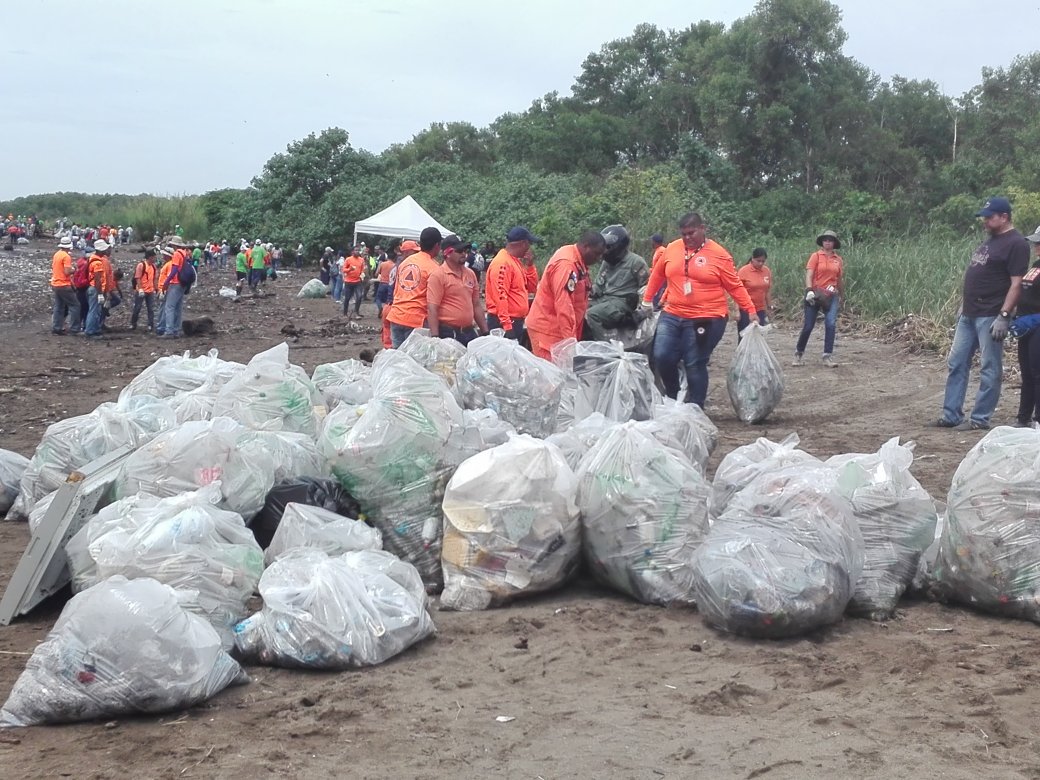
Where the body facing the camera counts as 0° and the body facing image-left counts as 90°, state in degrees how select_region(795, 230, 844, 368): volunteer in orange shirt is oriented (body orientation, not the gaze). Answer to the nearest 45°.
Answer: approximately 0°

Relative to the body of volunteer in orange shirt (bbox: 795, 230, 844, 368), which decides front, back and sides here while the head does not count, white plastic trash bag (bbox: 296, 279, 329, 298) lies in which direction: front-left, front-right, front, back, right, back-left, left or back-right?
back-right

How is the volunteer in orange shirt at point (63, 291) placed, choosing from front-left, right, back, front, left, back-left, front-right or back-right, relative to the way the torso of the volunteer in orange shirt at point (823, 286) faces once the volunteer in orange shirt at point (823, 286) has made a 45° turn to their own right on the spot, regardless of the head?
front-right

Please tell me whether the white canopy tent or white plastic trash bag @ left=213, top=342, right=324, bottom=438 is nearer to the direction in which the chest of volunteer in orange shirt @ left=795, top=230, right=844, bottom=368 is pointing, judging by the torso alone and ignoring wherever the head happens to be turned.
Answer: the white plastic trash bag

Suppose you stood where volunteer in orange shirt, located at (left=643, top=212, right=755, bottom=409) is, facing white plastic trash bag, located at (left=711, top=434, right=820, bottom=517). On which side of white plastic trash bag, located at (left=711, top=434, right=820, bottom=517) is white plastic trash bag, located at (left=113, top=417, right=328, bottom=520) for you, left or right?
right

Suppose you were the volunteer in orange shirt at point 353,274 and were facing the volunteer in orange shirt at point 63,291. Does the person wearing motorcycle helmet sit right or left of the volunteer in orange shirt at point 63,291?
left

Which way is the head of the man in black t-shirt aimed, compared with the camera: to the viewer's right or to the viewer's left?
to the viewer's left

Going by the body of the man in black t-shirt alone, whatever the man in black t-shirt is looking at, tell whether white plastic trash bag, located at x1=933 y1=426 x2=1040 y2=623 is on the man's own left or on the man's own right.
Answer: on the man's own left
